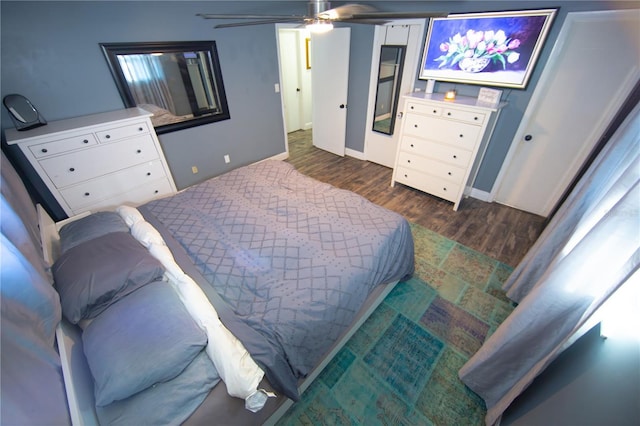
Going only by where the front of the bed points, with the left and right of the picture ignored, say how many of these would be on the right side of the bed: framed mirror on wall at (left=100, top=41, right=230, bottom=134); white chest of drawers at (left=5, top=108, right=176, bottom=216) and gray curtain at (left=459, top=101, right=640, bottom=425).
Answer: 1

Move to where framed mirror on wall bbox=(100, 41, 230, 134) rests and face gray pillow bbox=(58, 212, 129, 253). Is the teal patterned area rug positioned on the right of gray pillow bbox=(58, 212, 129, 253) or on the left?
left

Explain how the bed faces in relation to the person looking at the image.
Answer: facing away from the viewer and to the right of the viewer

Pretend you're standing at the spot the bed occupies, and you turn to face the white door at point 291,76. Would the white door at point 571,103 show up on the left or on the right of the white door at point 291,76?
right

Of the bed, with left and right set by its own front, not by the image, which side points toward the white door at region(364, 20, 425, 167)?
front

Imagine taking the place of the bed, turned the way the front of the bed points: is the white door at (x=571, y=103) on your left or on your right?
on your right
